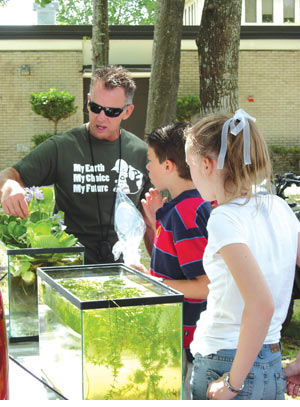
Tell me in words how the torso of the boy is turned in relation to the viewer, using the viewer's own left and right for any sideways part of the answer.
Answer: facing to the left of the viewer

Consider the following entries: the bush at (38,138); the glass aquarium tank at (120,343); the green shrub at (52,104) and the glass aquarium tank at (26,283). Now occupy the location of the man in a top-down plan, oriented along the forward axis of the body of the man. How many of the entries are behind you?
2

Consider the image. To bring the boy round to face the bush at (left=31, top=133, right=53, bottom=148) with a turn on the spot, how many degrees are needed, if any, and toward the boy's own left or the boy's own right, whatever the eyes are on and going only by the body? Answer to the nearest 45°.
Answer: approximately 90° to the boy's own right

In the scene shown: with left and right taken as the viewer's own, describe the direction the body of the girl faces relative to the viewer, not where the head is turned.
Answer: facing away from the viewer and to the left of the viewer

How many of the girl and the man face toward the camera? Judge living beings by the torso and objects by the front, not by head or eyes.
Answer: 1

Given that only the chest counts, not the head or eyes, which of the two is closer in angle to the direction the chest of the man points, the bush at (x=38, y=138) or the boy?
the boy

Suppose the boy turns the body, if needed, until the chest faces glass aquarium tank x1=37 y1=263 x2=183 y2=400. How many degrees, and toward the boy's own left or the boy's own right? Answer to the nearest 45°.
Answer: approximately 90° to the boy's own left

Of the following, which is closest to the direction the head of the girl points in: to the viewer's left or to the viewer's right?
to the viewer's left
